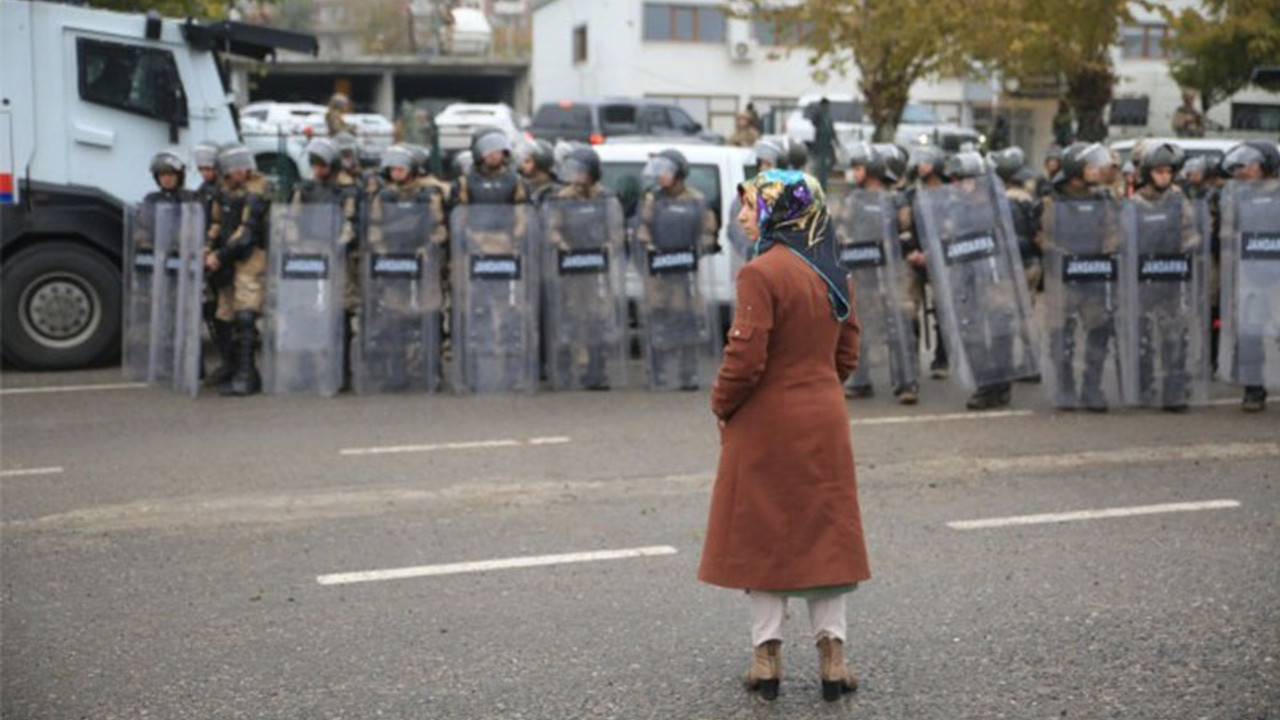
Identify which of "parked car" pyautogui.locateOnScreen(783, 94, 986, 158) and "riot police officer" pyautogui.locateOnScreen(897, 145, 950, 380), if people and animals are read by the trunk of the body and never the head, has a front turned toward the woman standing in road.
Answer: the riot police officer

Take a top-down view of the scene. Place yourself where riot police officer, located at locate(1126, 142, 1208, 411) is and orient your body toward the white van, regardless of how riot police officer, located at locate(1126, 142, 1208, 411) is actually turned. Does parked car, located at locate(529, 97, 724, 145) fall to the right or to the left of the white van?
right

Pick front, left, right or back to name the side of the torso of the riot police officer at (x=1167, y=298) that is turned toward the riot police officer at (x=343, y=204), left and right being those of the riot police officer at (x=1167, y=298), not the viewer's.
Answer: right

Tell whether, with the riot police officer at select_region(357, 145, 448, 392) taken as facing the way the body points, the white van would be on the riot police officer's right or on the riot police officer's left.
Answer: on the riot police officer's left

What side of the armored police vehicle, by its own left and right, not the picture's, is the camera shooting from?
right

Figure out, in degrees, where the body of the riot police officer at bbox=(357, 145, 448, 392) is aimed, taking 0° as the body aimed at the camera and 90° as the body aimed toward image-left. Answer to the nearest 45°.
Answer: approximately 0°

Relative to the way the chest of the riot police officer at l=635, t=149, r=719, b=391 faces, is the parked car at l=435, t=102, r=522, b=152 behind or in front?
behind

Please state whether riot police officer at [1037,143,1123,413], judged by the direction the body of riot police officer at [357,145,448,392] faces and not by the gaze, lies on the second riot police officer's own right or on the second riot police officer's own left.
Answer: on the second riot police officer's own left
